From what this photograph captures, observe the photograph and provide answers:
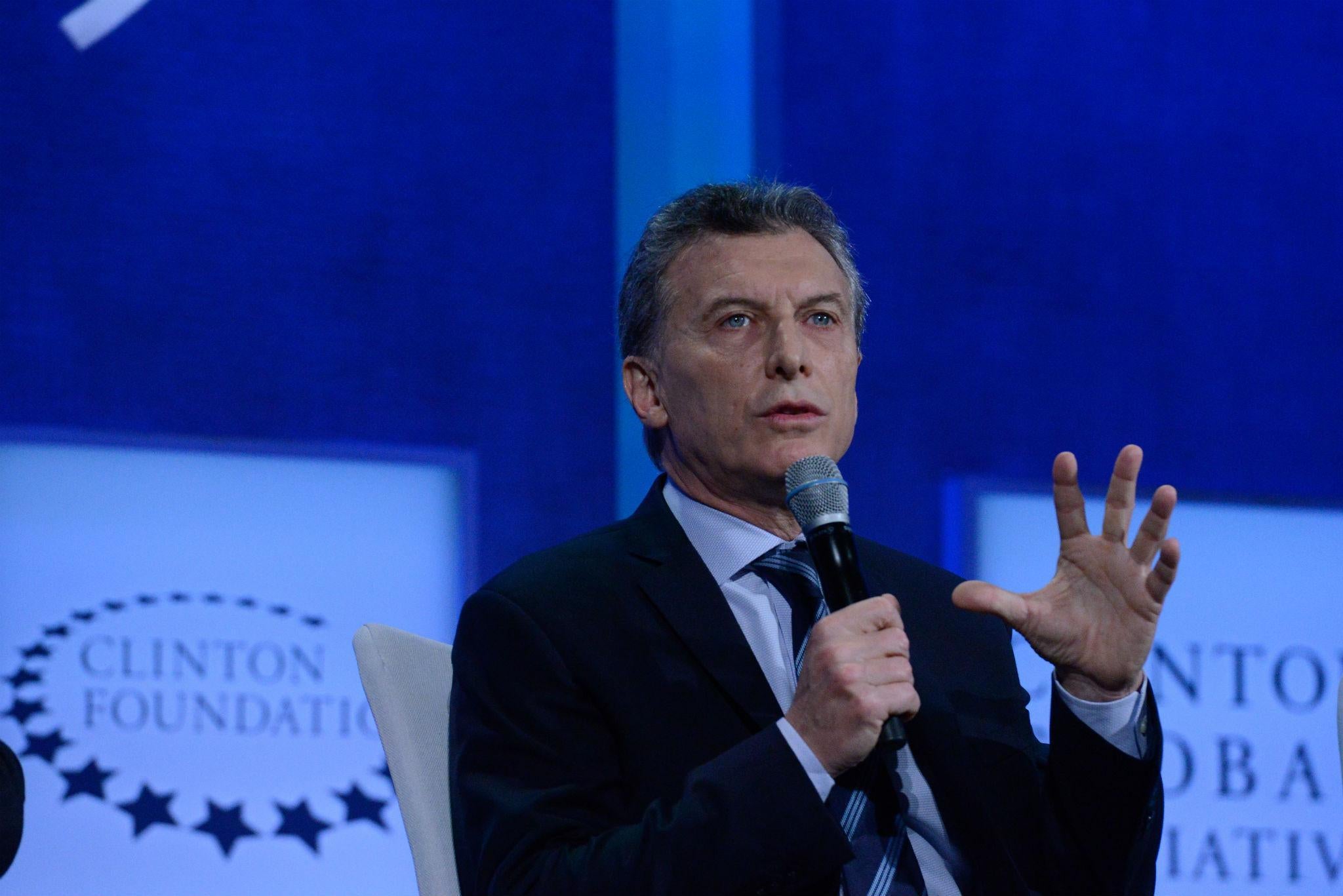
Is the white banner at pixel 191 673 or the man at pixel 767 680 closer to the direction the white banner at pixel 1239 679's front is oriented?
the man

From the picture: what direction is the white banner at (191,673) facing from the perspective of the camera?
toward the camera

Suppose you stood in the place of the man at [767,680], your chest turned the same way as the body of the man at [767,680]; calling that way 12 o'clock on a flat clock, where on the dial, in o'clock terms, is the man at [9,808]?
the man at [9,808] is roughly at 4 o'clock from the man at [767,680].

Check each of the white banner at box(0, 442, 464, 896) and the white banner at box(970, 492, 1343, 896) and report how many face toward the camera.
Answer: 2

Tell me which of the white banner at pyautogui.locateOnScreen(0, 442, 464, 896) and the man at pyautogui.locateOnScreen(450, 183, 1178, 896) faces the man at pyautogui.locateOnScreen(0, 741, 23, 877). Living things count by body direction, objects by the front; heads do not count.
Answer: the white banner

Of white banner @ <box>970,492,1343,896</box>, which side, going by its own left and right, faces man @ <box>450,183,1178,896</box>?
front

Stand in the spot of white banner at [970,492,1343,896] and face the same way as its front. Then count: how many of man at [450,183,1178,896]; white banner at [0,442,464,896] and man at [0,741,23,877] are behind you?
0

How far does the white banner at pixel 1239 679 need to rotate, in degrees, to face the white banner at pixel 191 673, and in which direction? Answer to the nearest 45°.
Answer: approximately 45° to its right

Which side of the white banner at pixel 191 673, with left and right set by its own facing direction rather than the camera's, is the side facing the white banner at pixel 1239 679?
left

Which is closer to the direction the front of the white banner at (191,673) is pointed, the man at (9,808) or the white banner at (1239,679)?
the man

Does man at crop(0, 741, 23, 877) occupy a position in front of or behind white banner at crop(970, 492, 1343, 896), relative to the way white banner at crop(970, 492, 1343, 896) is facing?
in front

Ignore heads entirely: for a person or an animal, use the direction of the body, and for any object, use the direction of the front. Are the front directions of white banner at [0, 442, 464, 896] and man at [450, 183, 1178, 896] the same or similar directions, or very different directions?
same or similar directions

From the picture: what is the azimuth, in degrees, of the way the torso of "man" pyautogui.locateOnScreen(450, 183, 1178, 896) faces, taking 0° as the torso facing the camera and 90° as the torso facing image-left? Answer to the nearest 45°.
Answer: approximately 315°

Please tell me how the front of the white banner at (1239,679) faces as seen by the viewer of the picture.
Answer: facing the viewer
